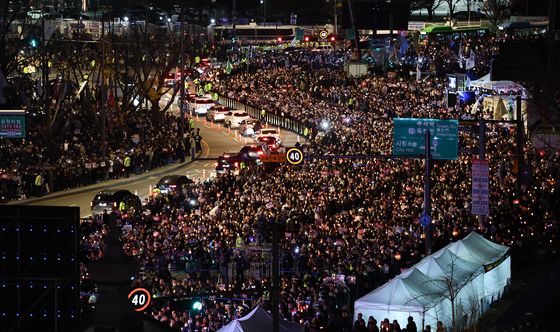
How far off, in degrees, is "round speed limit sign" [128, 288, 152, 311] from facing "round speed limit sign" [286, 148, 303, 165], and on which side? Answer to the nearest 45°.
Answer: approximately 180°

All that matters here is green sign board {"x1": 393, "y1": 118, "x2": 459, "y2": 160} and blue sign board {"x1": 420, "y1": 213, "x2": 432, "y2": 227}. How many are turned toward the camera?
2

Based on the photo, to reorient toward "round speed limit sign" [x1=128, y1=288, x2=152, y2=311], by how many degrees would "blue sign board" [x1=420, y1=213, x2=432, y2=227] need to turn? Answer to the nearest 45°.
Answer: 0° — it already faces it

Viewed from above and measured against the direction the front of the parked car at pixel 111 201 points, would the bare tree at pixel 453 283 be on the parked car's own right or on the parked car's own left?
on the parked car's own right

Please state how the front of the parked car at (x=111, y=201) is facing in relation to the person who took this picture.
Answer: facing away from the viewer and to the right of the viewer

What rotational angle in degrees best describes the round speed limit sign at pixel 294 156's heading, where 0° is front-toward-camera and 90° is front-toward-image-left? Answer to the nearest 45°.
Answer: approximately 0°

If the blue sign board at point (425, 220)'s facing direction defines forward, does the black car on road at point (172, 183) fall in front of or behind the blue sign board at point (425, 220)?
behind

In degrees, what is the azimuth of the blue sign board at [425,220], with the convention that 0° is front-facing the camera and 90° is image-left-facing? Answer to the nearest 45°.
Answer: approximately 0°

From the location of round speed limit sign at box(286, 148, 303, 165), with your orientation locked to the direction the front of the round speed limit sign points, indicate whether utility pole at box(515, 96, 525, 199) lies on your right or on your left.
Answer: on your left
